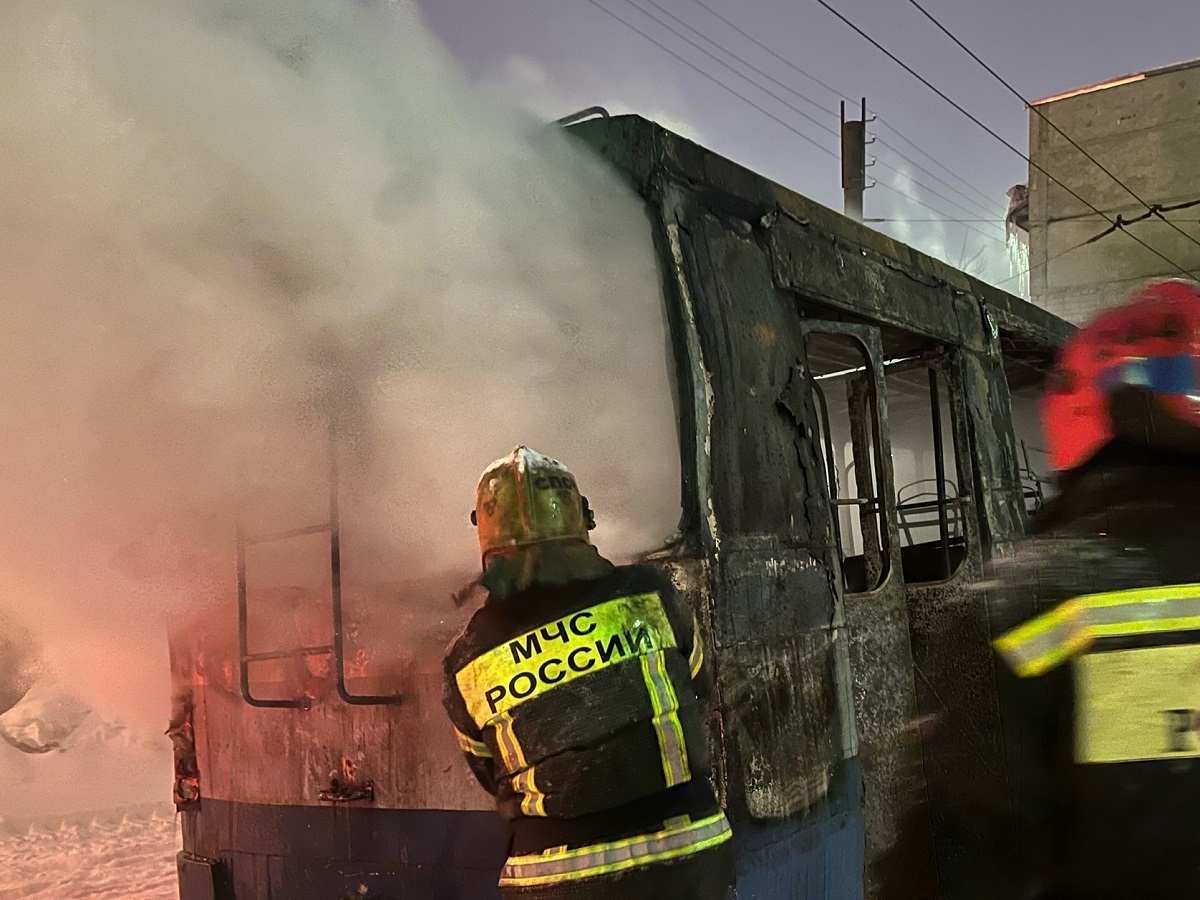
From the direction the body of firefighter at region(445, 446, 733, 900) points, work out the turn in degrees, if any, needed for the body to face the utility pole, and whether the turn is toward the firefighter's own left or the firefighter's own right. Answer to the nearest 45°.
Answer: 0° — they already face it

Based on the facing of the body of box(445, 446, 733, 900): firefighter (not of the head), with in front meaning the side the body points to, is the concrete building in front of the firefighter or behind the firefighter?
in front

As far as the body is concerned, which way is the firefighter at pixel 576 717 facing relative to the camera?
away from the camera

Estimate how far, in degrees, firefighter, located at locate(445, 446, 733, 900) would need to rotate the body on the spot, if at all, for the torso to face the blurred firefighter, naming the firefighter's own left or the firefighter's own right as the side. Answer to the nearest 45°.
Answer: approximately 135° to the firefighter's own right

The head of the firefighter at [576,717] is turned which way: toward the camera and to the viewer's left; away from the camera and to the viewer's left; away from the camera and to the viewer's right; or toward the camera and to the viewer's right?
away from the camera and to the viewer's left

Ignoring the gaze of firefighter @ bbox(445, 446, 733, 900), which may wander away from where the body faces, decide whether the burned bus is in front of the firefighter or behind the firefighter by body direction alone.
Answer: in front
